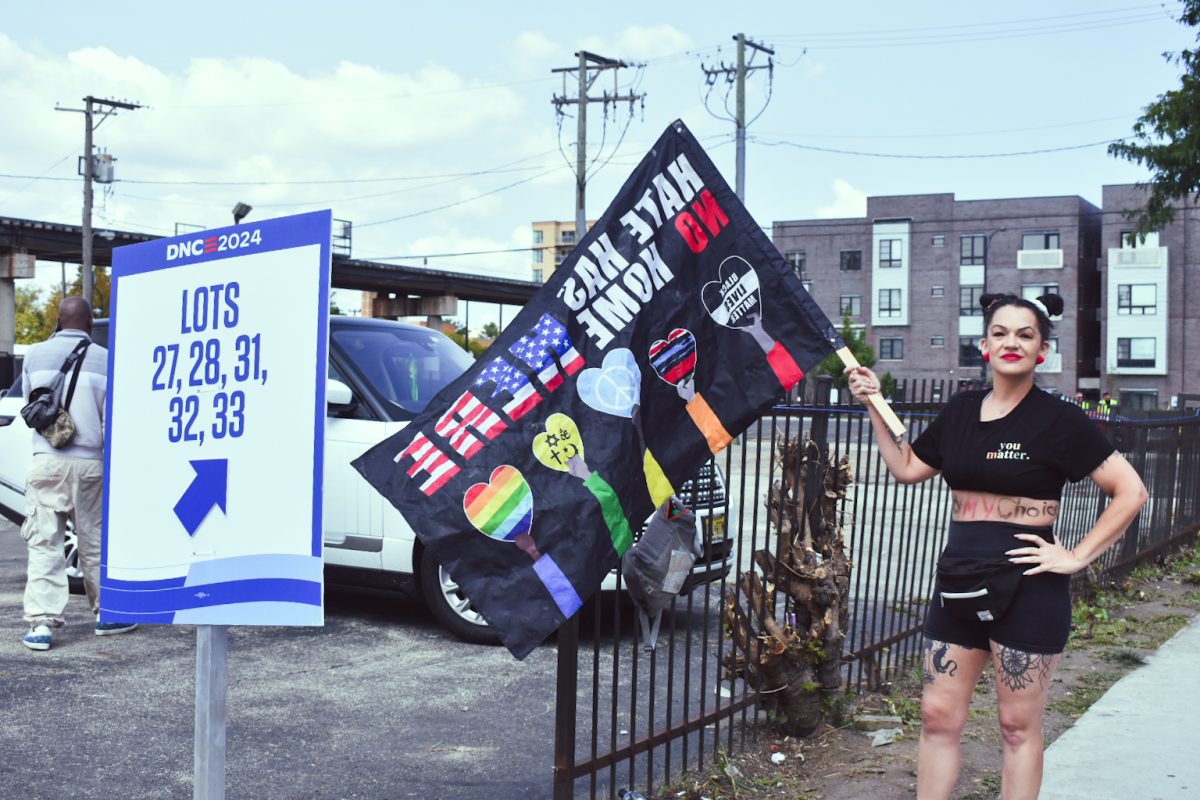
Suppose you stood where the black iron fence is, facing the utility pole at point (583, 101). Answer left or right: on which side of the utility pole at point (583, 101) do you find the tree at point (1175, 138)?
right

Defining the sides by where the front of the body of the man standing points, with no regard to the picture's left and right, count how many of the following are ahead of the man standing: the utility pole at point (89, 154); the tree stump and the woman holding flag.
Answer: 1

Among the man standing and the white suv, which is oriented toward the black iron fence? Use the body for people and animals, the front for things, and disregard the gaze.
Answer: the white suv

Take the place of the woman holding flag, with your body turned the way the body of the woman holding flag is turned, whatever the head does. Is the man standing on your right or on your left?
on your right

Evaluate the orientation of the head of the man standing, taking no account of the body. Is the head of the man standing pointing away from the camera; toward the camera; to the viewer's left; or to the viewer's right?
away from the camera

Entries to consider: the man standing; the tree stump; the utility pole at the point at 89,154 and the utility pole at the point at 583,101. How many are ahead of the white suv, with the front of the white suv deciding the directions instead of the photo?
1

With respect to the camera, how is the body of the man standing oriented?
away from the camera

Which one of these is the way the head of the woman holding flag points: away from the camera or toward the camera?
toward the camera

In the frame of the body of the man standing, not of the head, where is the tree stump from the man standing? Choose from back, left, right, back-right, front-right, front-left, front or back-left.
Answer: back-right

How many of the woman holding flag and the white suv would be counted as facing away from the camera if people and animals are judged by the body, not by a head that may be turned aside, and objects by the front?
0

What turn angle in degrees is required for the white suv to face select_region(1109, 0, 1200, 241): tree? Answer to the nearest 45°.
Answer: approximately 90° to its left

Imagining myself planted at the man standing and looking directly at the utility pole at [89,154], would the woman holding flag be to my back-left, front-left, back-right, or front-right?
back-right

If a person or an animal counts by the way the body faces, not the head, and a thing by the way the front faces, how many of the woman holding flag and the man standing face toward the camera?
1

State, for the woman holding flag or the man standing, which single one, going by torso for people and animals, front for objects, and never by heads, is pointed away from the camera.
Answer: the man standing

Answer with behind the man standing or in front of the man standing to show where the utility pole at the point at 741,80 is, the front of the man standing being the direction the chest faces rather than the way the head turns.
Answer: in front

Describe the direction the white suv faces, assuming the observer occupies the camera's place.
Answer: facing the viewer and to the right of the viewer

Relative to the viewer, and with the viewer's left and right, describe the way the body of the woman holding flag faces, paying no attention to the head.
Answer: facing the viewer
